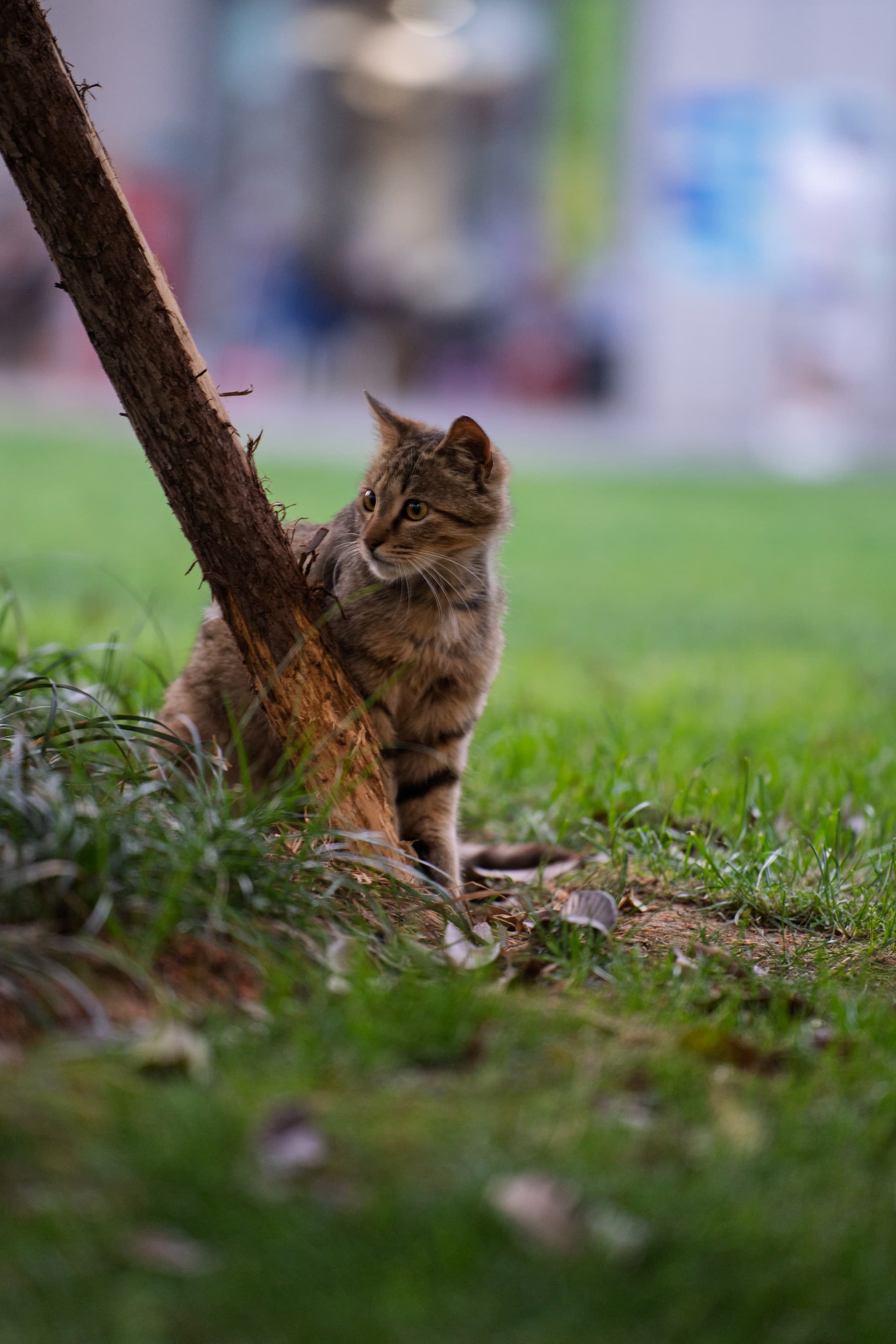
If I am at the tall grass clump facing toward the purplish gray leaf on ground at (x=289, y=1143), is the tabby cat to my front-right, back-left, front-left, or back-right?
back-left

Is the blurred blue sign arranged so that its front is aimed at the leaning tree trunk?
yes

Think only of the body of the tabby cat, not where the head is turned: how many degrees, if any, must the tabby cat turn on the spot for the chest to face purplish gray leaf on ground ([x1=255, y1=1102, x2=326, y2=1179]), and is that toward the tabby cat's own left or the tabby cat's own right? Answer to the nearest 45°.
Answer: approximately 45° to the tabby cat's own right

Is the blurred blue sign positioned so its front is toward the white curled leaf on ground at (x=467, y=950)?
yes

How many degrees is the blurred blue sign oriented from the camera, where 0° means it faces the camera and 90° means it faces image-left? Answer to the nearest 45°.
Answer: approximately 0°

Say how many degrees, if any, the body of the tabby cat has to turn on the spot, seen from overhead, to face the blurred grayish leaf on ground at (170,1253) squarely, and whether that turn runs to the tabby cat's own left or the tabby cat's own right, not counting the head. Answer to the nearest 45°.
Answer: approximately 45° to the tabby cat's own right
